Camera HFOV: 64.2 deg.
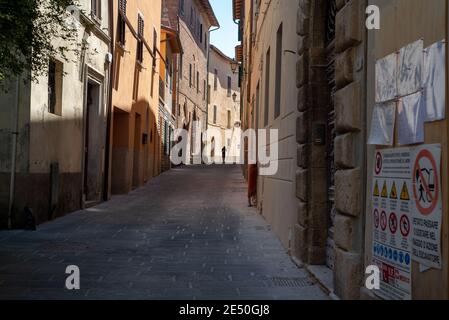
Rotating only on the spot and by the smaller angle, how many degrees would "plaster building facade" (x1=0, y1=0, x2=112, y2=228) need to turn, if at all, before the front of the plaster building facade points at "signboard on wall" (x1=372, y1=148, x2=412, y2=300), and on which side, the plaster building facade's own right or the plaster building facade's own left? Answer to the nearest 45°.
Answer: approximately 45° to the plaster building facade's own right

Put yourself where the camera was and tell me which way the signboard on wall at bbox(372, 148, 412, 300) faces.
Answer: facing the viewer and to the left of the viewer

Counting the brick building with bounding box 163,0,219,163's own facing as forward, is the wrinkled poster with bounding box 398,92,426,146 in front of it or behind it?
in front

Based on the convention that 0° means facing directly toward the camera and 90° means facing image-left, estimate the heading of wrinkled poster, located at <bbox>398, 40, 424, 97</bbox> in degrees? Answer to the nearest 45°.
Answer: approximately 45°

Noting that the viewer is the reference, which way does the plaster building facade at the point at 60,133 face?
facing the viewer and to the right of the viewer

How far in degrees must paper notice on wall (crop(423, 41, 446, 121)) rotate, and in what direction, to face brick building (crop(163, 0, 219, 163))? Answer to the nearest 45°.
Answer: approximately 90° to its right

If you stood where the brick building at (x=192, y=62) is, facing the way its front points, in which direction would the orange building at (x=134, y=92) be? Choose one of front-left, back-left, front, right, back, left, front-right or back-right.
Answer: front-right
